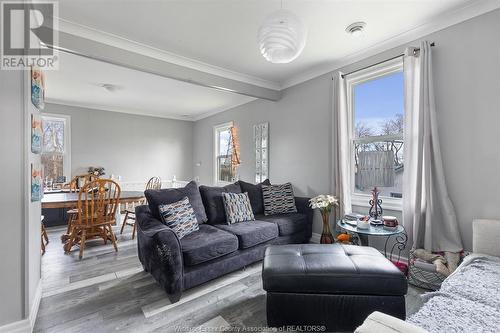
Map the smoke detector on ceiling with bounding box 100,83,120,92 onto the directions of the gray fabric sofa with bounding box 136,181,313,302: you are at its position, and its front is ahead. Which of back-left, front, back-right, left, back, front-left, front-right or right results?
back

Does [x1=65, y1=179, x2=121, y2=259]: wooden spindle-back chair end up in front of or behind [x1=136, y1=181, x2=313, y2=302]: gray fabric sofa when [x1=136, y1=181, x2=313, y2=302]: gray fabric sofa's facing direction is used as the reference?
behind

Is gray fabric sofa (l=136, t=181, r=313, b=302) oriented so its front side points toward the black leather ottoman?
yes

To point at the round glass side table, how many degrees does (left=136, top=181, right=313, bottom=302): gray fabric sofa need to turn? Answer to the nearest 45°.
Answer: approximately 45° to its left

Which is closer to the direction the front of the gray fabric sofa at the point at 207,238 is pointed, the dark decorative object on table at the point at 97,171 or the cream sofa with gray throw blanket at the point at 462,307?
the cream sofa with gray throw blanket

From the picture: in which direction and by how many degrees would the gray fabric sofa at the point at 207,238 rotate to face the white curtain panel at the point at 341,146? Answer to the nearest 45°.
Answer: approximately 45° to its left

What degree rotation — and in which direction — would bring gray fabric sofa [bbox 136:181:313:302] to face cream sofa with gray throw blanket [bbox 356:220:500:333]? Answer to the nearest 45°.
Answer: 0° — it already faces it

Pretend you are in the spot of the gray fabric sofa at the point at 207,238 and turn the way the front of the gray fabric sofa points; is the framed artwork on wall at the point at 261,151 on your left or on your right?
on your left

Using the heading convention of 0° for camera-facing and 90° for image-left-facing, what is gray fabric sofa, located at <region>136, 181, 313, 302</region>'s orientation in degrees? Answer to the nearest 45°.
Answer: approximately 315°

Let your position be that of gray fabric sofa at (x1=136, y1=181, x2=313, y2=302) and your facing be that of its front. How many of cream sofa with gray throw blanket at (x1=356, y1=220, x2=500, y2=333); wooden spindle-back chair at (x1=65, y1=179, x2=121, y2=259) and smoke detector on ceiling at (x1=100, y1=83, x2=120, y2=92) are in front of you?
1

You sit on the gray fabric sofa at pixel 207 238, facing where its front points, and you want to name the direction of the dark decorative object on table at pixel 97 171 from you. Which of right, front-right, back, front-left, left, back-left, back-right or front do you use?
back

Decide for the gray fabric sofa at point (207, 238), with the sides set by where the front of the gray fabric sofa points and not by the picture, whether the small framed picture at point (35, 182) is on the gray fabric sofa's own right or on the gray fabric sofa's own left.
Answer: on the gray fabric sofa's own right

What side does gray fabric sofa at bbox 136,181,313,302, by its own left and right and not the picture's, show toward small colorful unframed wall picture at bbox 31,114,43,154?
right

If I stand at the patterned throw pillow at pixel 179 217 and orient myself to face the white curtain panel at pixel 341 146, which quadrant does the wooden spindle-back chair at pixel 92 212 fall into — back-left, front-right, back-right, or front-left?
back-left
